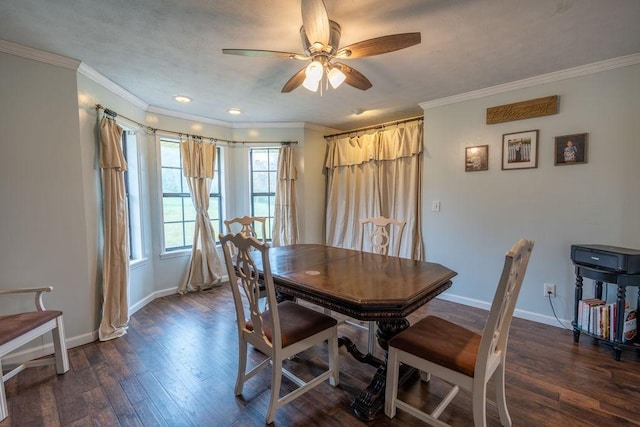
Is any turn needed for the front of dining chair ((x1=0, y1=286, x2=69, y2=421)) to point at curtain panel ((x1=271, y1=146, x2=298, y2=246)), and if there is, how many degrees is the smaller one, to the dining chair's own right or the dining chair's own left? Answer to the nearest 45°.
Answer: approximately 45° to the dining chair's own left

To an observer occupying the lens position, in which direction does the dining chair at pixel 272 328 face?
facing away from the viewer and to the right of the viewer

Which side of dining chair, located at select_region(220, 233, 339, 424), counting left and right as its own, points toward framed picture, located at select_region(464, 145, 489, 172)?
front

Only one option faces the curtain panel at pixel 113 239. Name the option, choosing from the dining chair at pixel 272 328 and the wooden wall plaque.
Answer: the wooden wall plaque

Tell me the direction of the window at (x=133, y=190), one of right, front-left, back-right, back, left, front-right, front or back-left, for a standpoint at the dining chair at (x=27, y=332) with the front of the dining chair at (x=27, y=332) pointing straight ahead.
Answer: left

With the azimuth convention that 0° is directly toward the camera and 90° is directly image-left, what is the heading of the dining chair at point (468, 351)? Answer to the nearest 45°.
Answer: approximately 135°

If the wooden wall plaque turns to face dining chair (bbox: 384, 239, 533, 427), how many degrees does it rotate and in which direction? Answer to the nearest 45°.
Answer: approximately 45° to its left

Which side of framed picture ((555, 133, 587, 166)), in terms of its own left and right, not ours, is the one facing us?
front

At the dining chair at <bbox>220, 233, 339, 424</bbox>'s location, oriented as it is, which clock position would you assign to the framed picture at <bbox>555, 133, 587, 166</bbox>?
The framed picture is roughly at 1 o'clock from the dining chair.

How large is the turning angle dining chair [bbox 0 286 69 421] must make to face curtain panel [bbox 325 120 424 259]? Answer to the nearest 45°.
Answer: approximately 45° to its left

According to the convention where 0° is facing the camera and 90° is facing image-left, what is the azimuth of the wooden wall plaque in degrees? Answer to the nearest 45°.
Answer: approximately 45°

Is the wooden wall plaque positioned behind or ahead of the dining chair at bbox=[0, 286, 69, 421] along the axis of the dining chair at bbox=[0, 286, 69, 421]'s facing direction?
ahead

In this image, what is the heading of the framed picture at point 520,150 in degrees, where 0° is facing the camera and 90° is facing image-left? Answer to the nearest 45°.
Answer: approximately 45°

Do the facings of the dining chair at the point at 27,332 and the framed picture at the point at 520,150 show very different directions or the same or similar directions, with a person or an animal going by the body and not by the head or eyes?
very different directions

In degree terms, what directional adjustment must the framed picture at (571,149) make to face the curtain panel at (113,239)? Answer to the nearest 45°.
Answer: approximately 45° to its right

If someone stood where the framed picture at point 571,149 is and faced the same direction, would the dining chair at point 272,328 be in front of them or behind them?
in front

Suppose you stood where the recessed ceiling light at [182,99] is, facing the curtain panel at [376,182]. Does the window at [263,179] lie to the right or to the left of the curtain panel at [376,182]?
left
